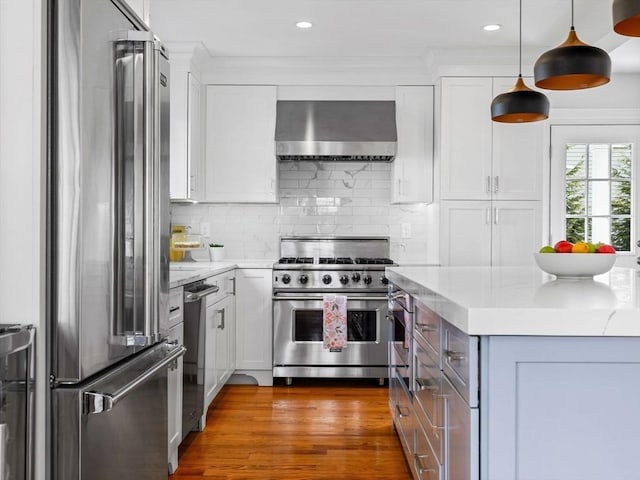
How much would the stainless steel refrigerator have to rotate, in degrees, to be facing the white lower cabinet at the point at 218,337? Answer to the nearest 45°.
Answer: approximately 135° to its left

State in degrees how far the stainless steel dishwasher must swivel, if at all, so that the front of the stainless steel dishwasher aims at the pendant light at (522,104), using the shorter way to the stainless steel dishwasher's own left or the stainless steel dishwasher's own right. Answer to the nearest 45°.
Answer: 0° — it already faces it

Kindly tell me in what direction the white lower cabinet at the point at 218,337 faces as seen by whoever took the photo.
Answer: facing to the right of the viewer

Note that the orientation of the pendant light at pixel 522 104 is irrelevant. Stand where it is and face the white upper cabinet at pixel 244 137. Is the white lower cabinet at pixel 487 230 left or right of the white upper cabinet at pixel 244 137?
right

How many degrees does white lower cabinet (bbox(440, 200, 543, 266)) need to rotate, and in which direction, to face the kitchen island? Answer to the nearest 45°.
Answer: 0° — it already faces it

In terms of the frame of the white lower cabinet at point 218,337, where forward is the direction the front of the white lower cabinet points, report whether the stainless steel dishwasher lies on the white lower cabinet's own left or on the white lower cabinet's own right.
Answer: on the white lower cabinet's own right

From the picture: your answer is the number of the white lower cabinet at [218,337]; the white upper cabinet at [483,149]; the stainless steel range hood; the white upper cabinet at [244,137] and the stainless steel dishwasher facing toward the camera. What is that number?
3
